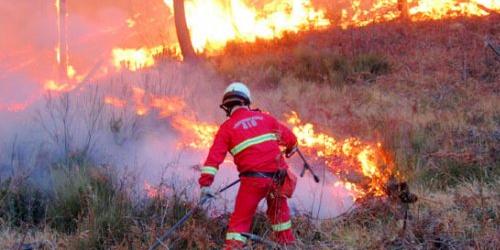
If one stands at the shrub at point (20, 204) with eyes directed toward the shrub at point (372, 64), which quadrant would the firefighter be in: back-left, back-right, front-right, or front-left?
front-right

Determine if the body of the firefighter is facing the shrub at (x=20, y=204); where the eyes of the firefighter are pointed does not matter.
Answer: no

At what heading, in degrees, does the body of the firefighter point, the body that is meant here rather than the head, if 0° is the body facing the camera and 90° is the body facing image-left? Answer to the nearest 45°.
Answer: approximately 180°

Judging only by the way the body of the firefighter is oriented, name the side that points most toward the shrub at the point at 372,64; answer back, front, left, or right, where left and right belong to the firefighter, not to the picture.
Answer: front

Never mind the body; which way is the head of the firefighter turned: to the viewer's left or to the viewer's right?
to the viewer's left
